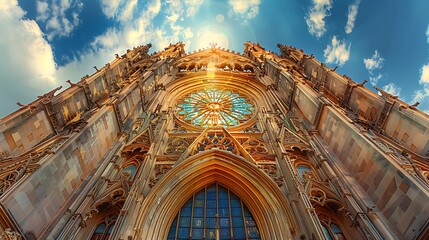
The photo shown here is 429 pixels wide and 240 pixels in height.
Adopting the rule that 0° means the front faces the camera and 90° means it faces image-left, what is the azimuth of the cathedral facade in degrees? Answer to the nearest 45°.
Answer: approximately 0°
